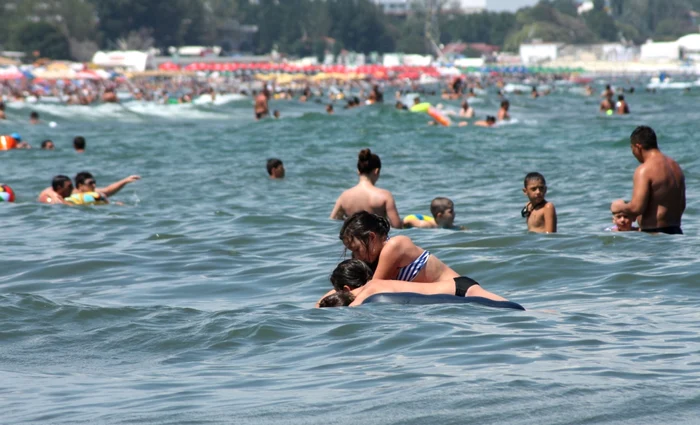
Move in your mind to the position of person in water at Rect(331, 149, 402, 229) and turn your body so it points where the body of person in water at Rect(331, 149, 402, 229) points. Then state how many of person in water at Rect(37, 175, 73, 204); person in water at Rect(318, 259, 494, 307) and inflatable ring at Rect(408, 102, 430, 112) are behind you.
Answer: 1

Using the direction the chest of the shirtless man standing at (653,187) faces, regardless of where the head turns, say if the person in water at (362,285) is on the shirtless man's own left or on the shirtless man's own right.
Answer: on the shirtless man's own left

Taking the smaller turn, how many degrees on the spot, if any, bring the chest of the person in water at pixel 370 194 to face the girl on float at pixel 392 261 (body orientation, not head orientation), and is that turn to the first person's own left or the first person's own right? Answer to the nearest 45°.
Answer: approximately 180°

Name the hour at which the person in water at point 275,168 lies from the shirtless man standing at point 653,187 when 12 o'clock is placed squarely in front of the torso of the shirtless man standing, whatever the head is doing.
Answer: The person in water is roughly at 12 o'clock from the shirtless man standing.

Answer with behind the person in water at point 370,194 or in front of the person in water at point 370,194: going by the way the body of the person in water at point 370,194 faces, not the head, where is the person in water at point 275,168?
in front

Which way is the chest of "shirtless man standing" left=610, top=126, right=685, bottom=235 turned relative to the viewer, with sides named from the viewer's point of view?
facing away from the viewer and to the left of the viewer

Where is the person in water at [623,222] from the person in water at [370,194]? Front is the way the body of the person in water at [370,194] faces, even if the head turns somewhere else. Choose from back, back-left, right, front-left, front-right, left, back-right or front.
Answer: right

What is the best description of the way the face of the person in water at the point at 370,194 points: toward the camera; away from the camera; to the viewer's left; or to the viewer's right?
away from the camera

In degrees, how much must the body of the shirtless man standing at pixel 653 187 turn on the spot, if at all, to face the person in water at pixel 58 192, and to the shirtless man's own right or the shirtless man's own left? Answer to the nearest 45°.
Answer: approximately 45° to the shirtless man's own left

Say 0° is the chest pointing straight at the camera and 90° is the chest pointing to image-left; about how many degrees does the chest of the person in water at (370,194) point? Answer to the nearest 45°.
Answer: approximately 180°

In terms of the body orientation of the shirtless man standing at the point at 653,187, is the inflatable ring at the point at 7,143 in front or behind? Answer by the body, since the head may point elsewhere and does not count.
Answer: in front

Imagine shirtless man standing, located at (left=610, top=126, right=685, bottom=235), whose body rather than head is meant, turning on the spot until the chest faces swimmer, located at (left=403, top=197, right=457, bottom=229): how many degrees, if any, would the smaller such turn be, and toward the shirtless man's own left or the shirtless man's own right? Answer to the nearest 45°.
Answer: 0° — they already face them

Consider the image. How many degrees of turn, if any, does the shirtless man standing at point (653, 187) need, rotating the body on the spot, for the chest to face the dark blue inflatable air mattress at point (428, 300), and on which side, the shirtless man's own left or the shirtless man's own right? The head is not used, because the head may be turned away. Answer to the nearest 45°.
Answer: approximately 90° to the shirtless man's own left
